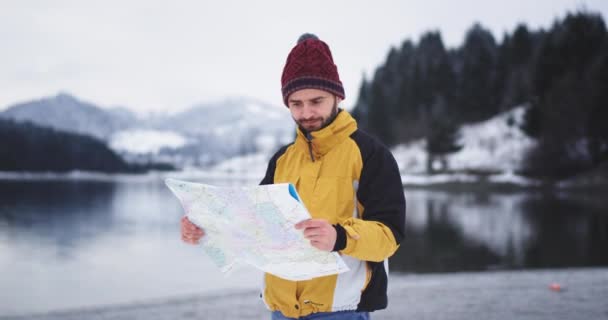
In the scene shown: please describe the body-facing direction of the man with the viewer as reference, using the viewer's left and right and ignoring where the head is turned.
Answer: facing the viewer and to the left of the viewer
